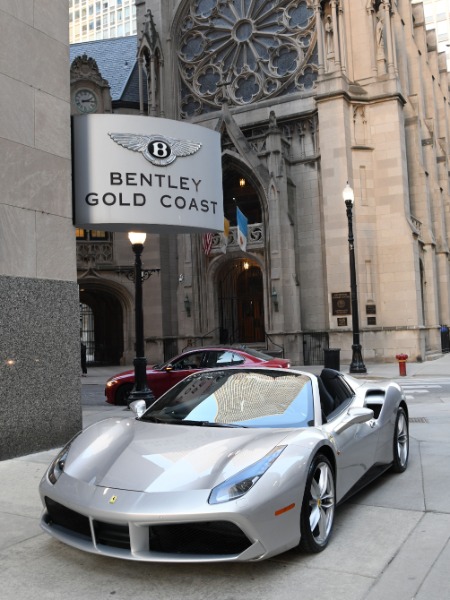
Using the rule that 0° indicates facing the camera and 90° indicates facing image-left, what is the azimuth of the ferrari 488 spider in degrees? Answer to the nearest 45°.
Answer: approximately 45°

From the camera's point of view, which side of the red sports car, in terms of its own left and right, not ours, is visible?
left

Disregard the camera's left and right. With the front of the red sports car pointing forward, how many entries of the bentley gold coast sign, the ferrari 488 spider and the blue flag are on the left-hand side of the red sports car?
2

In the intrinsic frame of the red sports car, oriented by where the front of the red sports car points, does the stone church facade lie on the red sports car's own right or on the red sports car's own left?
on the red sports car's own right

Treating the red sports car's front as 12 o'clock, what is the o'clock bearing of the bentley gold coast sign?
The bentley gold coast sign is roughly at 9 o'clock from the red sports car.

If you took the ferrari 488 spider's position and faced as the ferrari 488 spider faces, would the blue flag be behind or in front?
behind

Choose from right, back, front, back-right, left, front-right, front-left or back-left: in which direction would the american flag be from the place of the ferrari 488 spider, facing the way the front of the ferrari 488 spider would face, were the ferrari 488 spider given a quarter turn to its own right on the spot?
front-right

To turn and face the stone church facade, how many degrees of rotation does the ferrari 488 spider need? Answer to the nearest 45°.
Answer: approximately 135° to its right

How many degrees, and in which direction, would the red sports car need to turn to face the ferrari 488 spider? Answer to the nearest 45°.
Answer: approximately 90° to its left
